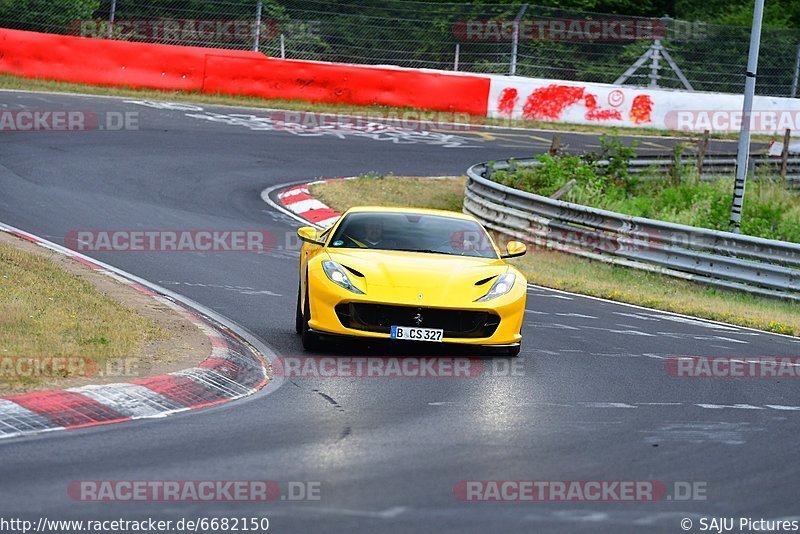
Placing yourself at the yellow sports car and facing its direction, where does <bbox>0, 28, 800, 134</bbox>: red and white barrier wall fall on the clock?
The red and white barrier wall is roughly at 6 o'clock from the yellow sports car.

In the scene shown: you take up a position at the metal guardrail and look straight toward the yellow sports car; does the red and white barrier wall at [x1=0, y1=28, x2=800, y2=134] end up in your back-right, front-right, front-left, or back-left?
back-right

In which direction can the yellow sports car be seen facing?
toward the camera

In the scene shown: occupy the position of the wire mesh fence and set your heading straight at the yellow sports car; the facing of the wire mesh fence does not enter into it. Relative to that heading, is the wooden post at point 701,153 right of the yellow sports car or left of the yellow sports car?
left

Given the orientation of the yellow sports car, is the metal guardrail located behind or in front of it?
behind

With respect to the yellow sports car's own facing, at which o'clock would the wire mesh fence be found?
The wire mesh fence is roughly at 6 o'clock from the yellow sports car.
